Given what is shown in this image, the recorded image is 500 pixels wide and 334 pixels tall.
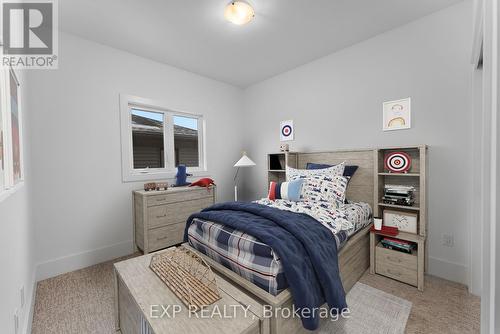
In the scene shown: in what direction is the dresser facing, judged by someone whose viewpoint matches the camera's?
facing the viewer and to the right of the viewer

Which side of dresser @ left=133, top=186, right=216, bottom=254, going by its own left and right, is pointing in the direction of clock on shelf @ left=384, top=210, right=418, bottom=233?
front

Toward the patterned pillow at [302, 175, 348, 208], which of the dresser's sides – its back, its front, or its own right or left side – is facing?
front

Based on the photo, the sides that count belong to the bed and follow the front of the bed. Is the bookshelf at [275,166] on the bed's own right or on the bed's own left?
on the bed's own right

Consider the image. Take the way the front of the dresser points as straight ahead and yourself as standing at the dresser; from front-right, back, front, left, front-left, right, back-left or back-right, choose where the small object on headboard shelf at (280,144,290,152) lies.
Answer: front-left

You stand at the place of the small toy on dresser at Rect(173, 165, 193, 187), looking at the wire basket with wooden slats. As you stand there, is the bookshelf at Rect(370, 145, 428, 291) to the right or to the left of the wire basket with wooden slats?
left

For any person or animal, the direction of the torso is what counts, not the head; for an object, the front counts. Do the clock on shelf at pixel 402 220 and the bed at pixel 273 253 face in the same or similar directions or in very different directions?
same or similar directions

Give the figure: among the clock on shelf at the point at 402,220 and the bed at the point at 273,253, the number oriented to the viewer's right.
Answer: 0

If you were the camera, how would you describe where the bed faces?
facing the viewer and to the left of the viewer

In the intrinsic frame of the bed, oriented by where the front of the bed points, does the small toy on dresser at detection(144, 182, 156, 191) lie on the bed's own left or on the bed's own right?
on the bed's own right

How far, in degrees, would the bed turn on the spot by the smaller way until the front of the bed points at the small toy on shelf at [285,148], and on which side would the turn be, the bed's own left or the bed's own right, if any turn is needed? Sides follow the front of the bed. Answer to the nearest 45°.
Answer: approximately 135° to the bed's own right

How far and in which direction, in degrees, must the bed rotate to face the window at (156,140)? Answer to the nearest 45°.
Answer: approximately 90° to its right
